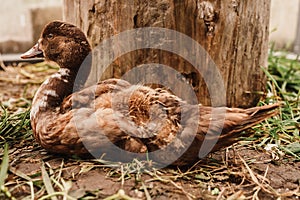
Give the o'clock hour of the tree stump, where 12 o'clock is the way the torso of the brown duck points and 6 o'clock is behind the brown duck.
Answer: The tree stump is roughly at 4 o'clock from the brown duck.

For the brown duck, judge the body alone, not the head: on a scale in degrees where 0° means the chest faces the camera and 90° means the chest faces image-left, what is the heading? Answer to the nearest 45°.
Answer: approximately 90°
